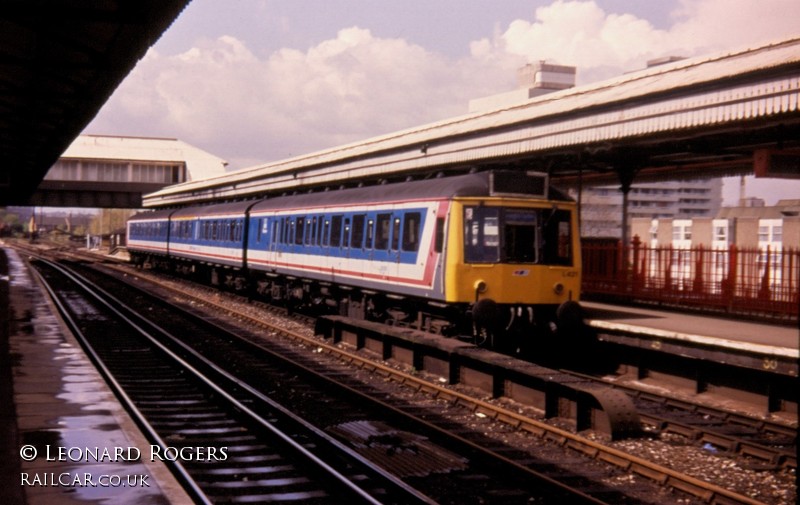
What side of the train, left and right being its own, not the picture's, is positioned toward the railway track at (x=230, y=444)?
right

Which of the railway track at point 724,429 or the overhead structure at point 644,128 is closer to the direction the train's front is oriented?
the railway track

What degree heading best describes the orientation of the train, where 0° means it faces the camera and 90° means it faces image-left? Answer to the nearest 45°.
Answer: approximately 315°
